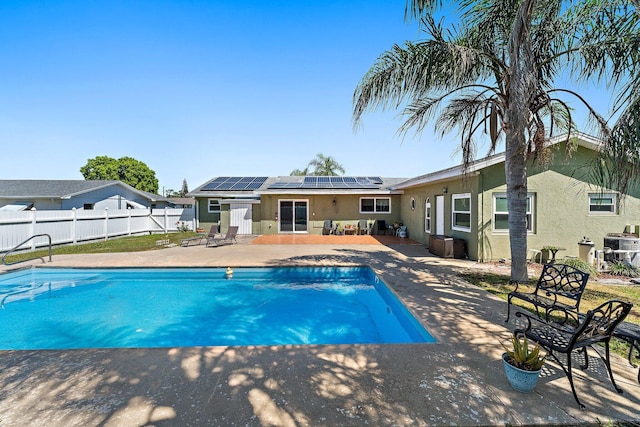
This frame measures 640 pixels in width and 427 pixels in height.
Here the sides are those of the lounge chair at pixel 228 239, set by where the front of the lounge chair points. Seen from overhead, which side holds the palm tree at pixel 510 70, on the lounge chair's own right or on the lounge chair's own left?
on the lounge chair's own left

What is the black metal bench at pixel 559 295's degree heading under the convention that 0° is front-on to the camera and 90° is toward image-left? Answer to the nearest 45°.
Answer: approximately 45°

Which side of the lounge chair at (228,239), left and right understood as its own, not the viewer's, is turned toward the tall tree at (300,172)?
right

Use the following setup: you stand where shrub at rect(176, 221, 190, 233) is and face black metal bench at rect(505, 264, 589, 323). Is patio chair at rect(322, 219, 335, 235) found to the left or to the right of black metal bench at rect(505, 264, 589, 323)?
left

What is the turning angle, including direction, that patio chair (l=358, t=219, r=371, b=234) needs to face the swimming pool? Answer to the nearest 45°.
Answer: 0° — it already faces it

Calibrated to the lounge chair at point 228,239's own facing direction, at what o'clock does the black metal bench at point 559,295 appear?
The black metal bench is roughly at 10 o'clock from the lounge chair.

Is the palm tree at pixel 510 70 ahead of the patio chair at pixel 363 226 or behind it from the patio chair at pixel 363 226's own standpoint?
ahead

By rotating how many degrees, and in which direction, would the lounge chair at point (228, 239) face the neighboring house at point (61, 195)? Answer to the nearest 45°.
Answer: approximately 90° to its right

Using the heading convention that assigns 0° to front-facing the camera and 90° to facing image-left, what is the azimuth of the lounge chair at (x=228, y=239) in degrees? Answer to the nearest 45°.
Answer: approximately 45°

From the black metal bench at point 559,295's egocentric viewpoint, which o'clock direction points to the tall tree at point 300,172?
The tall tree is roughly at 3 o'clock from the black metal bench.

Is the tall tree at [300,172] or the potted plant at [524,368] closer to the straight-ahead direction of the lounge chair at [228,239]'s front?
the potted plant

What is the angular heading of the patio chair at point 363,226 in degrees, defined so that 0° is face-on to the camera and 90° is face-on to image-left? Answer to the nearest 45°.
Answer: approximately 0°

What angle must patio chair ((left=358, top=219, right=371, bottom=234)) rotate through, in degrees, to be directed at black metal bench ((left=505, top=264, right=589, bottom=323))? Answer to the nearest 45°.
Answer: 0° — it already faces it
